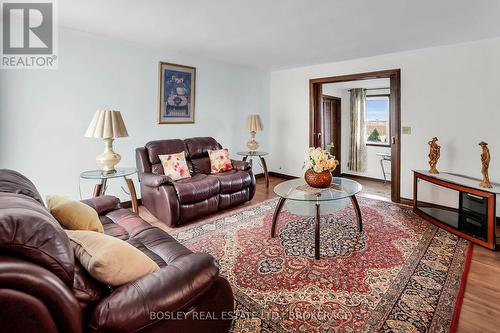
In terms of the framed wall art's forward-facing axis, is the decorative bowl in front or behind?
in front

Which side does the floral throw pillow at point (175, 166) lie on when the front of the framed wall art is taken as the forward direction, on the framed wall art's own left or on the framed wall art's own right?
on the framed wall art's own right

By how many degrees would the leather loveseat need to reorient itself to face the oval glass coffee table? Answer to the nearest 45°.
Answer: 0° — it already faces it

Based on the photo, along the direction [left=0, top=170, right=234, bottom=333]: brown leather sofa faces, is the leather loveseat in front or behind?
in front

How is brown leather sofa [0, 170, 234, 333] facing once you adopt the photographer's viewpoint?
facing away from the viewer and to the right of the viewer

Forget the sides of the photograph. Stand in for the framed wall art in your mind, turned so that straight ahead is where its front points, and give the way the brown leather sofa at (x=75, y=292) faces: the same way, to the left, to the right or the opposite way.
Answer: to the left

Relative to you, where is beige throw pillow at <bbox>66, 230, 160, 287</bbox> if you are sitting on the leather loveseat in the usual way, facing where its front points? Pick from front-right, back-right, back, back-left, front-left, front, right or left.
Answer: front-right

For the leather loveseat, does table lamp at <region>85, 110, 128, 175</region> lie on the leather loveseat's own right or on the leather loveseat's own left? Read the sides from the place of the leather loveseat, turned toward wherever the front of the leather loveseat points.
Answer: on the leather loveseat's own right

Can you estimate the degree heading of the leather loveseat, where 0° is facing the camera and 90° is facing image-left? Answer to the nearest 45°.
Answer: approximately 315°
